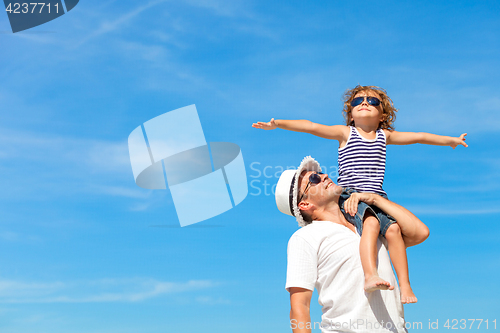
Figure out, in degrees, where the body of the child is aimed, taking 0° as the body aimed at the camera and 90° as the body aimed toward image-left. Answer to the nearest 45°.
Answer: approximately 0°

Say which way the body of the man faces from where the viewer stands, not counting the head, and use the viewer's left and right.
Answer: facing the viewer and to the right of the viewer
